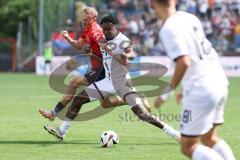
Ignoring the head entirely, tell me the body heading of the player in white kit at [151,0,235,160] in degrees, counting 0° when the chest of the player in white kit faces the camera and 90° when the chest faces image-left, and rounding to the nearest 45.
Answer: approximately 135°

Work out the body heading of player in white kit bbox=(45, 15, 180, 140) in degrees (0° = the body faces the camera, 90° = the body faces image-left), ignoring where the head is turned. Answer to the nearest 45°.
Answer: approximately 45°

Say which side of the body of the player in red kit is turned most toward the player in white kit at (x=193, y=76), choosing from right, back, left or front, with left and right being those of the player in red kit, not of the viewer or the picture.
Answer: left

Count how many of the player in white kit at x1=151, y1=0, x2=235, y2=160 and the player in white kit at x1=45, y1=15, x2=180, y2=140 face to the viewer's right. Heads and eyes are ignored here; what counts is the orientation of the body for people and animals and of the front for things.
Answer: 0

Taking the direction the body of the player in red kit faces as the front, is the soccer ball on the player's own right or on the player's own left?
on the player's own left

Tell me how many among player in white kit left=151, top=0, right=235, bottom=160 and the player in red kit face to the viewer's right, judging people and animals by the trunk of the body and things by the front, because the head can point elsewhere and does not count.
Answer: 0

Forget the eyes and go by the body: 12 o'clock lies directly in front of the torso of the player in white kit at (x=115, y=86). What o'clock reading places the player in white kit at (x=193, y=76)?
the player in white kit at (x=193, y=76) is roughly at 10 o'clock from the player in white kit at (x=115, y=86).
